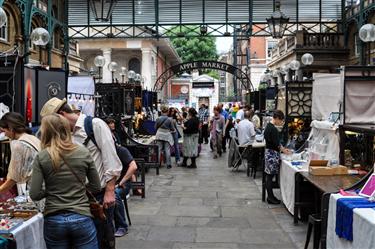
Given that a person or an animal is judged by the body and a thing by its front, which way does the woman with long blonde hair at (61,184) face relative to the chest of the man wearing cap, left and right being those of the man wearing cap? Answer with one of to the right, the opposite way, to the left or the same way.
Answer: to the right

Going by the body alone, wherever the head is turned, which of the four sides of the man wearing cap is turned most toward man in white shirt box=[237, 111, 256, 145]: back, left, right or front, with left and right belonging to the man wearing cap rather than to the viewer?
right

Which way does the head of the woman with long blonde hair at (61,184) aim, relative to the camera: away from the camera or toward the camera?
away from the camera

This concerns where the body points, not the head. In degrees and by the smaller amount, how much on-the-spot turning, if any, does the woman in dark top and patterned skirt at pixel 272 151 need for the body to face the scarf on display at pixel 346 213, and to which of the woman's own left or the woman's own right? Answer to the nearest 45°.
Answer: approximately 90° to the woman's own right

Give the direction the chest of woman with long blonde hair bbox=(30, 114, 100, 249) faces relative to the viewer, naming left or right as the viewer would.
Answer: facing away from the viewer

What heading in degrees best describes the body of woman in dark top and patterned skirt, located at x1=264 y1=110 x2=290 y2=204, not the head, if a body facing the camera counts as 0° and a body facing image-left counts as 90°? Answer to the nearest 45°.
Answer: approximately 270°

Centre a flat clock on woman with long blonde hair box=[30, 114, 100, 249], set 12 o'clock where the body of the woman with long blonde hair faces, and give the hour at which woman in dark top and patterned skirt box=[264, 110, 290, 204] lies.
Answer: The woman in dark top and patterned skirt is roughly at 1 o'clock from the woman with long blonde hair.

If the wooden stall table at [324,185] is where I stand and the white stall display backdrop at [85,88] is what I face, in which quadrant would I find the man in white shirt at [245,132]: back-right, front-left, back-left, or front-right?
front-right

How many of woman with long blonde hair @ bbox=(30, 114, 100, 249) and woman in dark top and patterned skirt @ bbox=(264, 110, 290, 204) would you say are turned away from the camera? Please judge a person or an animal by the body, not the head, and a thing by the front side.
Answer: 1

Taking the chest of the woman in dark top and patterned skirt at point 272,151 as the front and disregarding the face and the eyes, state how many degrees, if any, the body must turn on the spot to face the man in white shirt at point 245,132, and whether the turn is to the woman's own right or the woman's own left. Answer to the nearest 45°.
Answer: approximately 90° to the woman's own left

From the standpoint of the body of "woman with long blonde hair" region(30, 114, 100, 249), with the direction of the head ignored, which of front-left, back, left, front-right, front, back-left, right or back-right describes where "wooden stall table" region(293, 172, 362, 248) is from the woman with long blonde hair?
front-right

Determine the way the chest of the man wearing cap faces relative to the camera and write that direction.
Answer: to the viewer's left

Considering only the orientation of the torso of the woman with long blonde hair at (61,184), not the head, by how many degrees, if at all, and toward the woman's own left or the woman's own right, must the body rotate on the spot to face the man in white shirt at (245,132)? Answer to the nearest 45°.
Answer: approximately 45° to the woman's own right

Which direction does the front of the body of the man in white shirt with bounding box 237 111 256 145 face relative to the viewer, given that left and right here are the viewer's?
facing away from the viewer and to the right of the viewer

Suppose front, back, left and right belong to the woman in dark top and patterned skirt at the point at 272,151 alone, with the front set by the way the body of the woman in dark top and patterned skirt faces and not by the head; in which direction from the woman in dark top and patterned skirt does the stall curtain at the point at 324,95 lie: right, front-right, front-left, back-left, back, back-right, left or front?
front-left

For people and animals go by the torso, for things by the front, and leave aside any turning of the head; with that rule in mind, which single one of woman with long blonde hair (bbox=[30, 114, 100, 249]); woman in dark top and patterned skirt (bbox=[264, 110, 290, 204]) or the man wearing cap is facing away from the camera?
the woman with long blonde hair

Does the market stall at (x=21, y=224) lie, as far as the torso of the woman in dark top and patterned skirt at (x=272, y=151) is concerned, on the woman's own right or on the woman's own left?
on the woman's own right
